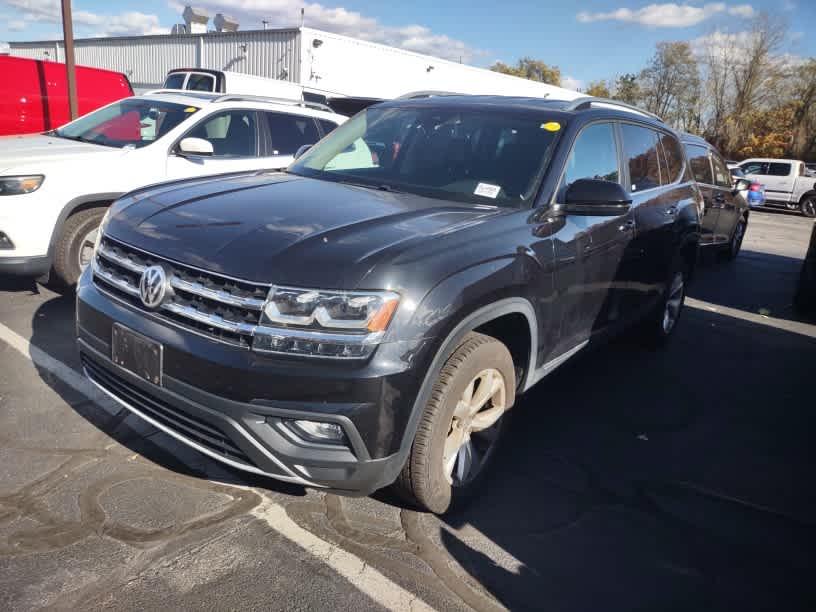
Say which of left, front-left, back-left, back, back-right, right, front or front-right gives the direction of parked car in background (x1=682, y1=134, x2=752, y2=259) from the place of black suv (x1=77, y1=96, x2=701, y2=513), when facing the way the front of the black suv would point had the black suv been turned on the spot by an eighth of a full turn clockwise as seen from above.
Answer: back-right

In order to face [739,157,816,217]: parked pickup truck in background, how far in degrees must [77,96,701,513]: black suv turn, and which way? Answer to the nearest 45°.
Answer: approximately 180°

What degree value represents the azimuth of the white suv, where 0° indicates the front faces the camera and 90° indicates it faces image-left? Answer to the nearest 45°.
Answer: approximately 45°

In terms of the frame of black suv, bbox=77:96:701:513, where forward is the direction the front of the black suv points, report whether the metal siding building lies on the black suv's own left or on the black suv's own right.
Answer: on the black suv's own right

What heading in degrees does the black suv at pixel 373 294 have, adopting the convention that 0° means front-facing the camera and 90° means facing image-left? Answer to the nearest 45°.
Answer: approximately 45°

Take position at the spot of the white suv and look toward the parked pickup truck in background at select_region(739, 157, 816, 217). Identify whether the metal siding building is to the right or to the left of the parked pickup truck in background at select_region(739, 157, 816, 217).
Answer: left

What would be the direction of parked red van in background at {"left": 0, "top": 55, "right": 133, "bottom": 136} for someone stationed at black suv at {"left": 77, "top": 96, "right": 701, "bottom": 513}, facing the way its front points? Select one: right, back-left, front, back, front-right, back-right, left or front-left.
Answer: right

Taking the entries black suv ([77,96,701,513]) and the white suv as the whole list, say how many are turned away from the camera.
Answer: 0

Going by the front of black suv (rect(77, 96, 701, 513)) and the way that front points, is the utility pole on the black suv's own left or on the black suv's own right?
on the black suv's own right

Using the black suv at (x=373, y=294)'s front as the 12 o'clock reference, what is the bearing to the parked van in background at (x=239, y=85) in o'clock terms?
The parked van in background is roughly at 4 o'clock from the black suv.

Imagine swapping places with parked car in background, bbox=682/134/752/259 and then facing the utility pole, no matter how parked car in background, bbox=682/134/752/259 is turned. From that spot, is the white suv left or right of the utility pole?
left

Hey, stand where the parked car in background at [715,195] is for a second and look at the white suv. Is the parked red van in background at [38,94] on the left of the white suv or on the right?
right
